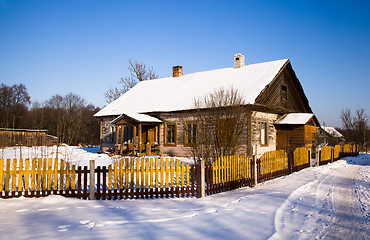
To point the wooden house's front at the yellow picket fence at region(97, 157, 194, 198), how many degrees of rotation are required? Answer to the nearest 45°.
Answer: approximately 45° to its left

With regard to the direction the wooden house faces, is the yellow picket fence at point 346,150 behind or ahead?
behind

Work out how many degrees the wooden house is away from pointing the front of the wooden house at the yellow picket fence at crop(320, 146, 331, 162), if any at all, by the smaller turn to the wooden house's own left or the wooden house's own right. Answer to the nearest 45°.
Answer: approximately 90° to the wooden house's own left

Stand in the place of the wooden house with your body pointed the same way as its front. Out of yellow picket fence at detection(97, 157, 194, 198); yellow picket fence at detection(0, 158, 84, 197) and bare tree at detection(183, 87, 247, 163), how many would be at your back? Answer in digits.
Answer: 0

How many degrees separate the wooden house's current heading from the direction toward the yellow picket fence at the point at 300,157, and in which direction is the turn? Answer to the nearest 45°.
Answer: approximately 45° to its left

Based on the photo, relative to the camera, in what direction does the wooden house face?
facing the viewer and to the left of the viewer

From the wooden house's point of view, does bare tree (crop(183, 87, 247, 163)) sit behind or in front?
in front

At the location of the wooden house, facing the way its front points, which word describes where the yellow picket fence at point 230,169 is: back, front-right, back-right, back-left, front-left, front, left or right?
front-left
